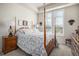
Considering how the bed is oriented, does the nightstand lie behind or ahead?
behind

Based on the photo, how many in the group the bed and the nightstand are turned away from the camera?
0

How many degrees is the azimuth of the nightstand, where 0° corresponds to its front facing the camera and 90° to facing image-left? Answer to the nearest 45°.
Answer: approximately 315°

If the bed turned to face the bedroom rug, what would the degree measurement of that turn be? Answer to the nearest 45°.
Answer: approximately 45° to its left

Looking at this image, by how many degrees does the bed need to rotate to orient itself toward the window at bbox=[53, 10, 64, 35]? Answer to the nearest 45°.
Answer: approximately 45° to its left

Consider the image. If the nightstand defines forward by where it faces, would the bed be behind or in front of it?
in front
